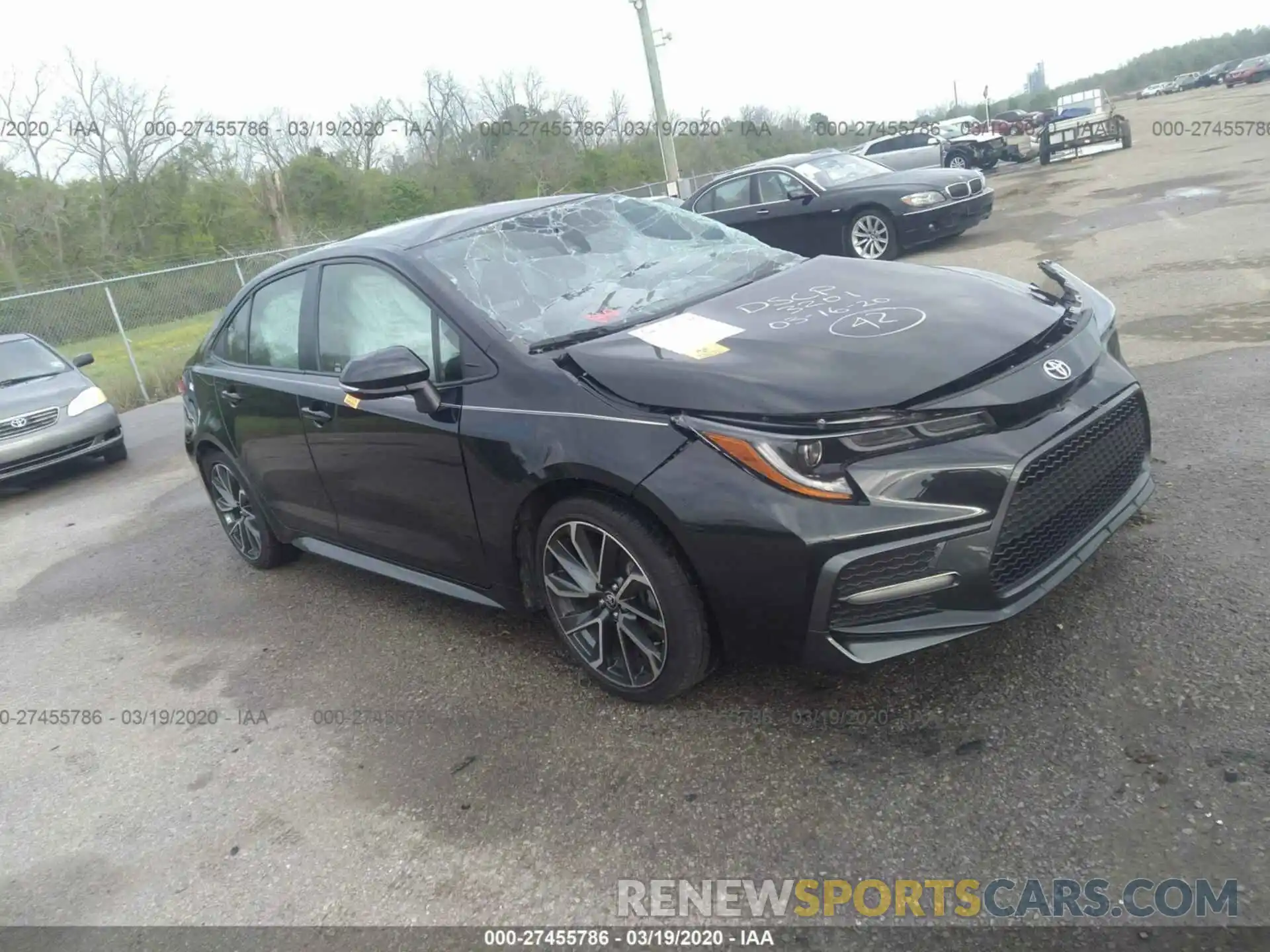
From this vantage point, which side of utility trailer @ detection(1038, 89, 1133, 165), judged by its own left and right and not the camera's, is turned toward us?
back

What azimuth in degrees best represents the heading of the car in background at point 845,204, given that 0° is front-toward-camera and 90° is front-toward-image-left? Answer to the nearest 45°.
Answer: approximately 315°

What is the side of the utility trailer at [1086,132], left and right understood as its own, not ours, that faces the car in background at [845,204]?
back

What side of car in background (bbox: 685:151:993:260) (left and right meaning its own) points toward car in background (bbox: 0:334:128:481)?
right

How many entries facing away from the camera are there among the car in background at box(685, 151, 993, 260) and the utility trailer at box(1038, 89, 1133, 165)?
1

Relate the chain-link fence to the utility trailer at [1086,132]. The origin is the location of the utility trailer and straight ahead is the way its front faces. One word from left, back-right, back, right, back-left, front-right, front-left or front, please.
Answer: back-left

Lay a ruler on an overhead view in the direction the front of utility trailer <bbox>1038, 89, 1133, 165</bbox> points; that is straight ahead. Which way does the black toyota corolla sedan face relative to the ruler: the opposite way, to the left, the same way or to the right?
to the right

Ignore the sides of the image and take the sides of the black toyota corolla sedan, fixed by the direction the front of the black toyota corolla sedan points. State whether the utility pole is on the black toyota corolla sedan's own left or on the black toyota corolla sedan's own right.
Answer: on the black toyota corolla sedan's own left
